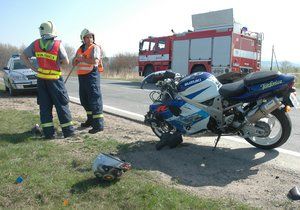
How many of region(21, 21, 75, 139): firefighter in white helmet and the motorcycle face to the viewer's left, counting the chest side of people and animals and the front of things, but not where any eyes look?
1

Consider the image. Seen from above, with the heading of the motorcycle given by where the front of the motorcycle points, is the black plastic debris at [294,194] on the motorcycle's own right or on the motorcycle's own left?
on the motorcycle's own left

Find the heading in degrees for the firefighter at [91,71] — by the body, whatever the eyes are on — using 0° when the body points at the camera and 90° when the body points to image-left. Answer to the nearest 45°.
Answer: approximately 45°

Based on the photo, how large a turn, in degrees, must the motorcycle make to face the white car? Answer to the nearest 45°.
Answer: approximately 45° to its right

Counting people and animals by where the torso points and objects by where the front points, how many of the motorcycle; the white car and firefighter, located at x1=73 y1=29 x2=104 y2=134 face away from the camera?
0

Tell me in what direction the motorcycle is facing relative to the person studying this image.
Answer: facing to the left of the viewer

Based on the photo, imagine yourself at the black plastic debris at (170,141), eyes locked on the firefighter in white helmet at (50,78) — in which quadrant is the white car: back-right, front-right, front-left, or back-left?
front-right

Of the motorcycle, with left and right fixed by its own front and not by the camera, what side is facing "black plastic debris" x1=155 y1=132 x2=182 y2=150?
front

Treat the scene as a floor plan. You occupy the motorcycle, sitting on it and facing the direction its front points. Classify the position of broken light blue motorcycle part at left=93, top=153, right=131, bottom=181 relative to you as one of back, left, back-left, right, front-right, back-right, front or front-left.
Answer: front-left

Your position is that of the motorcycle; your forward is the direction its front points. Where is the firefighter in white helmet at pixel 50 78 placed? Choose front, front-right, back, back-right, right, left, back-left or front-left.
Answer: front
